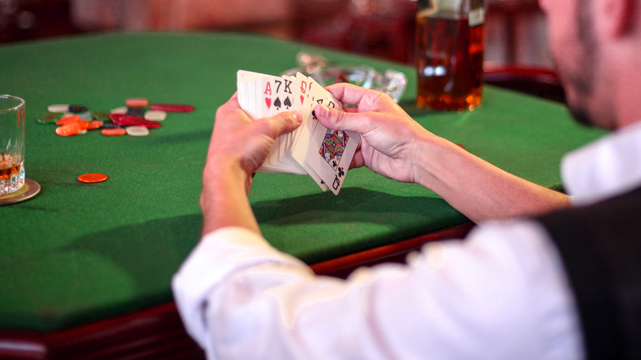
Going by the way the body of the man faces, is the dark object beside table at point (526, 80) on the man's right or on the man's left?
on the man's right

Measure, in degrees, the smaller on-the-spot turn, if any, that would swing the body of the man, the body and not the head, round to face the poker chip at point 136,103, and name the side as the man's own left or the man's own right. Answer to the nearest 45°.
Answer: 0° — they already face it

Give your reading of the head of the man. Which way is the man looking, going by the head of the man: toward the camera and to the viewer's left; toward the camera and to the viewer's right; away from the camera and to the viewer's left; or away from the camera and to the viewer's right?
away from the camera and to the viewer's left

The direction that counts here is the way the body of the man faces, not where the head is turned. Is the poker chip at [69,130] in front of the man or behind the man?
in front

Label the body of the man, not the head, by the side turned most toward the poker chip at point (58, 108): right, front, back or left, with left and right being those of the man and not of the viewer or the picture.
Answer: front

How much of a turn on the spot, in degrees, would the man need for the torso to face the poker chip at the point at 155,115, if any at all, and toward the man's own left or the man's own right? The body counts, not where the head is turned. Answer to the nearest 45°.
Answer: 0° — they already face it

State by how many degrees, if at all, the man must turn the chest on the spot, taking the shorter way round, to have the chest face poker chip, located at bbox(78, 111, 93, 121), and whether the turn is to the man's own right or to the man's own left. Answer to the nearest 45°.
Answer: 0° — they already face it

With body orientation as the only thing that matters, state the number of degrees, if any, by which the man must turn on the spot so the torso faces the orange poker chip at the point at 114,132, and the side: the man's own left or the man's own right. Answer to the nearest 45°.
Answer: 0° — they already face it

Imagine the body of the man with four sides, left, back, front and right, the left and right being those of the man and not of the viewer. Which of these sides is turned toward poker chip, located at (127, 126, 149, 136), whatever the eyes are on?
front

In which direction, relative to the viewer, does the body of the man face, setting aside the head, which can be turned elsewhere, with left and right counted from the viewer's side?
facing away from the viewer and to the left of the viewer
